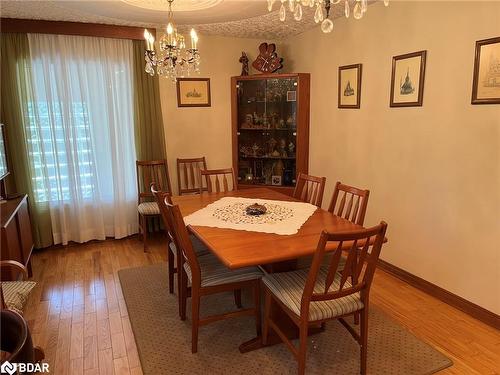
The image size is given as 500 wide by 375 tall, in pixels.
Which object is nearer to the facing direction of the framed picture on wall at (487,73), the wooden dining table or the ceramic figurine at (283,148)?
the wooden dining table

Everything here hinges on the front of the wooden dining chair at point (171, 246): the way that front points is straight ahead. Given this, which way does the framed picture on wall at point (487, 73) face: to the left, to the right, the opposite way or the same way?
the opposite way

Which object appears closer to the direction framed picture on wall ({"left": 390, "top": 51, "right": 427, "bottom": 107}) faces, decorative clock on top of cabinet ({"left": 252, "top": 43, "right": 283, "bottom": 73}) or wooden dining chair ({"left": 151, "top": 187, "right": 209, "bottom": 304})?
the wooden dining chair

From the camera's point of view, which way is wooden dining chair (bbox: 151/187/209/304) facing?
to the viewer's right

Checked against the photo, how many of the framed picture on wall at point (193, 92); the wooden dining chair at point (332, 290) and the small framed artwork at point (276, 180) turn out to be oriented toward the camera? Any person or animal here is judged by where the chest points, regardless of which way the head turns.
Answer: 2

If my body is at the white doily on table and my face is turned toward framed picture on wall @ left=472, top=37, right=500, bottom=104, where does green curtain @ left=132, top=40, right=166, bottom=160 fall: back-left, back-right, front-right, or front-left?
back-left

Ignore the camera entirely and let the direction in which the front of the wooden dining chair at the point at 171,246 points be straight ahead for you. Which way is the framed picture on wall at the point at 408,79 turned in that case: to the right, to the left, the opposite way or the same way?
the opposite way

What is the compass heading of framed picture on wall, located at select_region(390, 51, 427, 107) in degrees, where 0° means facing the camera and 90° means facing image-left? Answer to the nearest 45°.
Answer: approximately 45°

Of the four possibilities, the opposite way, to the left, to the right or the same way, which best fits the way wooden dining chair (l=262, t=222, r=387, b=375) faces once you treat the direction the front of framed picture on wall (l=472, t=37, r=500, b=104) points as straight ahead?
to the right

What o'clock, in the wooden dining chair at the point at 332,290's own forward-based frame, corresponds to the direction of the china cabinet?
The china cabinet is roughly at 1 o'clock from the wooden dining chair.

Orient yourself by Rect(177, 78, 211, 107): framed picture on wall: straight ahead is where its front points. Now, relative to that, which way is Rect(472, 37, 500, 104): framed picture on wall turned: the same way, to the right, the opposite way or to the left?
to the right

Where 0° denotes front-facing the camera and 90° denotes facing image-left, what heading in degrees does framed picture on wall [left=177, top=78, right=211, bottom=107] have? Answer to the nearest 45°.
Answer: approximately 0°

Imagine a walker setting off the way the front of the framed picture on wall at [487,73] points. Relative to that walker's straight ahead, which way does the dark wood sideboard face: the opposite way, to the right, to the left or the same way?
the opposite way
